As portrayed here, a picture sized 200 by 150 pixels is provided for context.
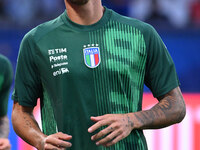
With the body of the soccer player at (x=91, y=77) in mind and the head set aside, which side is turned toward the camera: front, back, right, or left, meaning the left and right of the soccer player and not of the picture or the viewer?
front

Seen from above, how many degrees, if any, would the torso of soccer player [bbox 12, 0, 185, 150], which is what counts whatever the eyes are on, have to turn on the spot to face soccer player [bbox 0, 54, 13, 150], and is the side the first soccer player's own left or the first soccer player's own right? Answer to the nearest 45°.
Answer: approximately 135° to the first soccer player's own right
